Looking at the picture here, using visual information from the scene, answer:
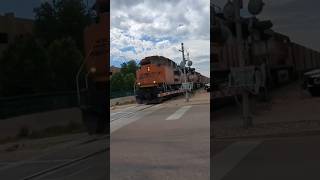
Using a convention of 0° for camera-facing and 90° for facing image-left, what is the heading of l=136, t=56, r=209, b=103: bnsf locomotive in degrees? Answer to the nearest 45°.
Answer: approximately 45°
